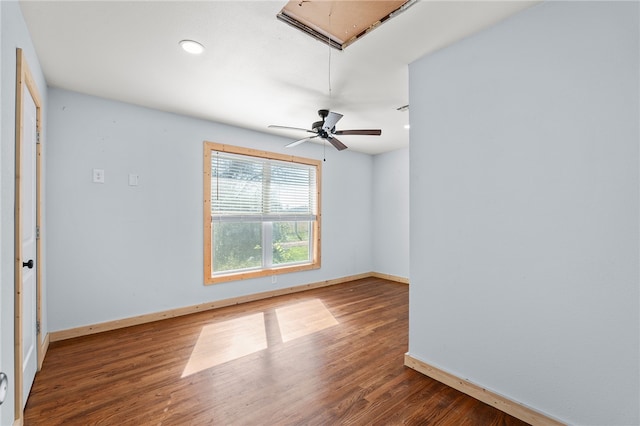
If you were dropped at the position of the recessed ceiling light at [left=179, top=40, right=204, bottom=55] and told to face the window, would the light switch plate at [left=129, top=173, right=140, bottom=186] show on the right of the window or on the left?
left

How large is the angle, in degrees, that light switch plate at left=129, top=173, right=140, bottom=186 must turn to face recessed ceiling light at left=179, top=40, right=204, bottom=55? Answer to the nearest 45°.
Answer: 0° — it already faces it

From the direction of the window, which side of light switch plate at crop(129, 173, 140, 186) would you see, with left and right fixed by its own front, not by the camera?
left

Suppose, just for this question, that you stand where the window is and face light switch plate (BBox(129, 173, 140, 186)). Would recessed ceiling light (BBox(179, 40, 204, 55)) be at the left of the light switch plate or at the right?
left

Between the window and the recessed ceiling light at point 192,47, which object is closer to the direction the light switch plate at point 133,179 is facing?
the recessed ceiling light

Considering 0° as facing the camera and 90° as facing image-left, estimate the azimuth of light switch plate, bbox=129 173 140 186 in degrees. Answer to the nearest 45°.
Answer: approximately 0°
